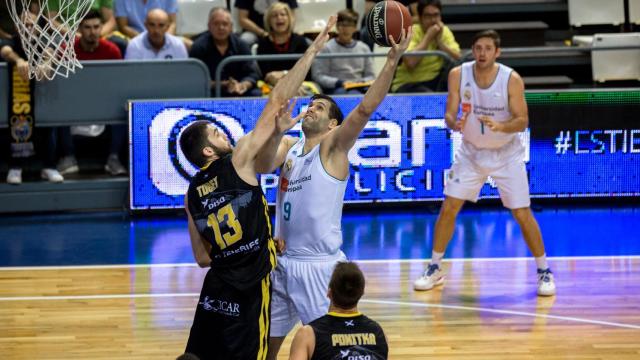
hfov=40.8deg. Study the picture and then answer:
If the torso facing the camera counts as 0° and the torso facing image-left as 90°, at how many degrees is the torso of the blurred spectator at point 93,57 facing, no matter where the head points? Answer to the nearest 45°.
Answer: approximately 0°

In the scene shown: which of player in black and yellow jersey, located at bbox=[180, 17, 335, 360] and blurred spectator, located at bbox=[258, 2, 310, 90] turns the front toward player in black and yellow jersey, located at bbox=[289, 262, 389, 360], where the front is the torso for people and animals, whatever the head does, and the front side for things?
the blurred spectator

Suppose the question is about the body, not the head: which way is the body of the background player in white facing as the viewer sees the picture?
toward the camera

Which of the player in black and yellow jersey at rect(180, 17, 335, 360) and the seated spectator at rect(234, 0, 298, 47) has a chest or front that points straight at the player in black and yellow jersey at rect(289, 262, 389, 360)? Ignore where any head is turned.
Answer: the seated spectator

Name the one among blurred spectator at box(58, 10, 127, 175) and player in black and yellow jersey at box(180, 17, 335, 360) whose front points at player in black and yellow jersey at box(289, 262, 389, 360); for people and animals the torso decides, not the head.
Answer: the blurred spectator

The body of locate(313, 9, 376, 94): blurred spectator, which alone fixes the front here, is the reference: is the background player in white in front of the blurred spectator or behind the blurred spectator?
in front

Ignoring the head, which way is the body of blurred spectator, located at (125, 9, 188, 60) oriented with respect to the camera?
toward the camera

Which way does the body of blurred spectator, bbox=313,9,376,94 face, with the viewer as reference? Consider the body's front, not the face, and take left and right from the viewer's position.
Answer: facing the viewer

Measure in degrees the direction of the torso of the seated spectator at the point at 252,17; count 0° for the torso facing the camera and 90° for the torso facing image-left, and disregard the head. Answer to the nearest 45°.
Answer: approximately 0°

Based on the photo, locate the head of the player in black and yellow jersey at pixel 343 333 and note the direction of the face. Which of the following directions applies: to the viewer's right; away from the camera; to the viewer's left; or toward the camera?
away from the camera

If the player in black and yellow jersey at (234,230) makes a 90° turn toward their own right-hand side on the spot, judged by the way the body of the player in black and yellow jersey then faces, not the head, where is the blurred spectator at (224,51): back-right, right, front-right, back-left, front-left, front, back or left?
back-left

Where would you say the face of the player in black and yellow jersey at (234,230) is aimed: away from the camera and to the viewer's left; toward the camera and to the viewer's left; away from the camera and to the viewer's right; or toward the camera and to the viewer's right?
away from the camera and to the viewer's right

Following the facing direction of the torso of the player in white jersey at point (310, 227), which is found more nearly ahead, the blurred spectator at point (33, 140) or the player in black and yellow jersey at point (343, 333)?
the player in black and yellow jersey
